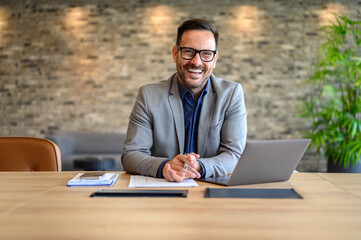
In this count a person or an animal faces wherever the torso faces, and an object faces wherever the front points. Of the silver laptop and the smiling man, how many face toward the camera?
1

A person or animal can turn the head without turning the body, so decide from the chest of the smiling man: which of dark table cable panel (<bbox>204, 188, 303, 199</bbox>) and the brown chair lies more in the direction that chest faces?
the dark table cable panel

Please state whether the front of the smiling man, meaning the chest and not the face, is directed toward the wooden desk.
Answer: yes

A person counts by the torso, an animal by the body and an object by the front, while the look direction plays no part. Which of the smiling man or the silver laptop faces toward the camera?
the smiling man

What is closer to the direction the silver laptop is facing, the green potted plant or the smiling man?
the smiling man

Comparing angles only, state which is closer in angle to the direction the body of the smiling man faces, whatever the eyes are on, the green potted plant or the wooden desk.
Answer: the wooden desk

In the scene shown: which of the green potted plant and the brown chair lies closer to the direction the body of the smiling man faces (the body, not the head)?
the brown chair

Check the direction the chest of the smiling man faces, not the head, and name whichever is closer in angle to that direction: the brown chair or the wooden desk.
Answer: the wooden desk

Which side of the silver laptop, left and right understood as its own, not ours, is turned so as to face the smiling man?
front

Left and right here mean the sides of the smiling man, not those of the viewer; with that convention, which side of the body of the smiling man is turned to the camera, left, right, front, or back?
front

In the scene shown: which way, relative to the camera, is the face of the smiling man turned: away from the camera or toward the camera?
toward the camera

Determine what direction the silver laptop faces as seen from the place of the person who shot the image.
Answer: facing away from the viewer and to the left of the viewer
